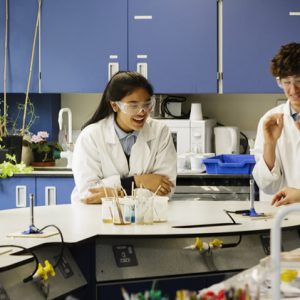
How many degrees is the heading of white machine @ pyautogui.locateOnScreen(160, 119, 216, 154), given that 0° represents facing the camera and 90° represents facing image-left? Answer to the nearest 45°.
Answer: approximately 0°

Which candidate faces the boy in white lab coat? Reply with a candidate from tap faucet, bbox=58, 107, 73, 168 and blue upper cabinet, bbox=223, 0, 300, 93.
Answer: the blue upper cabinet

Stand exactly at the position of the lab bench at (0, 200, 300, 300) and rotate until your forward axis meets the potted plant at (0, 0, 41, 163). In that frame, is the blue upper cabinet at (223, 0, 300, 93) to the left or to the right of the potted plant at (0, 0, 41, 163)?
right

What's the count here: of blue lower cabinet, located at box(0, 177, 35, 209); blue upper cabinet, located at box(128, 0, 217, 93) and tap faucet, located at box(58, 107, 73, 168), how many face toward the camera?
2

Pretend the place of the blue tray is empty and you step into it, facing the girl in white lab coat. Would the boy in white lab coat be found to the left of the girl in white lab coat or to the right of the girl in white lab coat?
left

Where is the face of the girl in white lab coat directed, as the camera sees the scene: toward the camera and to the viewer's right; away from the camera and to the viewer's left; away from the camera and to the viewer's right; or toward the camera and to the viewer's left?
toward the camera and to the viewer's right
